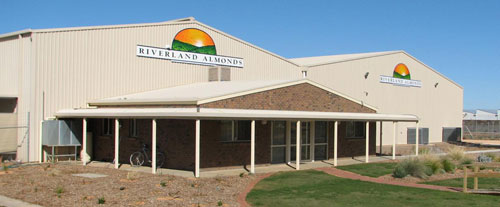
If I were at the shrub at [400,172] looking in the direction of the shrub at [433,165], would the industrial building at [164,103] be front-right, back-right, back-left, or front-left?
back-left

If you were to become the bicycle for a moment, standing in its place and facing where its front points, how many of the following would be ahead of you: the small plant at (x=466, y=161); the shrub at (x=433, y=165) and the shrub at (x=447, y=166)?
3

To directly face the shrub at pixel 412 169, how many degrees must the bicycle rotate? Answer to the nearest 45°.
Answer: approximately 180°

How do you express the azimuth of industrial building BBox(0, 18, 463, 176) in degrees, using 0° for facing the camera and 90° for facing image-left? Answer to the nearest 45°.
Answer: approximately 315°

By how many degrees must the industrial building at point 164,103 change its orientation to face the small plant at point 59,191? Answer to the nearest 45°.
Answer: approximately 45° to its right

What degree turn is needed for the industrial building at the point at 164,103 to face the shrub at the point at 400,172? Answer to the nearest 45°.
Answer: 0° — it already faces it
